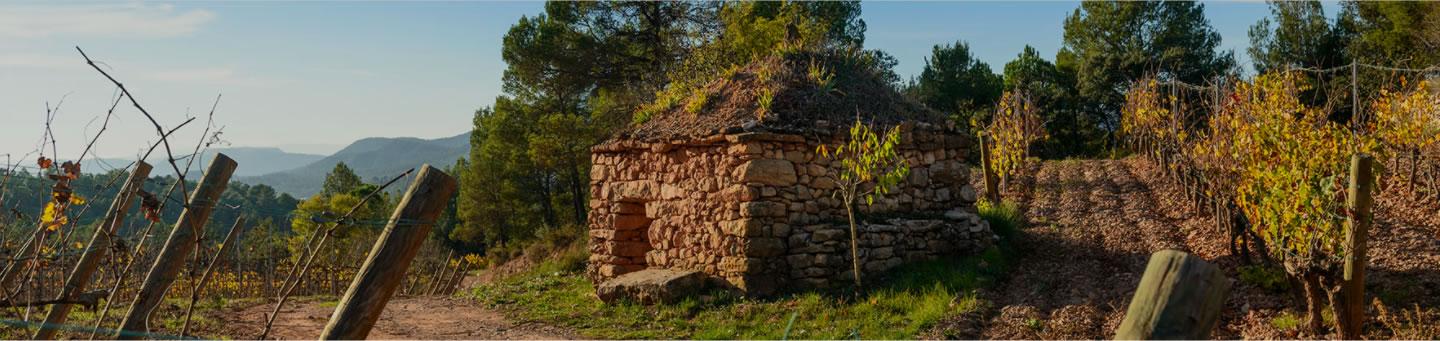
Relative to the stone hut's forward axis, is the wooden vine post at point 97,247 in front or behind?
in front

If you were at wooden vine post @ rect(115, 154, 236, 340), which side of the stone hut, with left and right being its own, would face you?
front

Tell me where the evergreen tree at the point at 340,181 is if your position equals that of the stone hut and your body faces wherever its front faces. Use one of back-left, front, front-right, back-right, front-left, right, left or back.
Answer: right

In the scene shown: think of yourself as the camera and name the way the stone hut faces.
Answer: facing the viewer and to the left of the viewer

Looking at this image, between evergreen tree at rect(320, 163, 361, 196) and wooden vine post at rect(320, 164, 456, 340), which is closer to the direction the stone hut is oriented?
the wooden vine post

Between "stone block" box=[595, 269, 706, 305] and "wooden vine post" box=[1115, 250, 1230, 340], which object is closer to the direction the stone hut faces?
the stone block

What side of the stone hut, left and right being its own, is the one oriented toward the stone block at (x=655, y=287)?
front

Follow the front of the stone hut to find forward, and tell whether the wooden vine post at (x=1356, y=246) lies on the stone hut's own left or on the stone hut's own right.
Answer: on the stone hut's own left

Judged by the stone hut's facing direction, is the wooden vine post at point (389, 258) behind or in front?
in front
